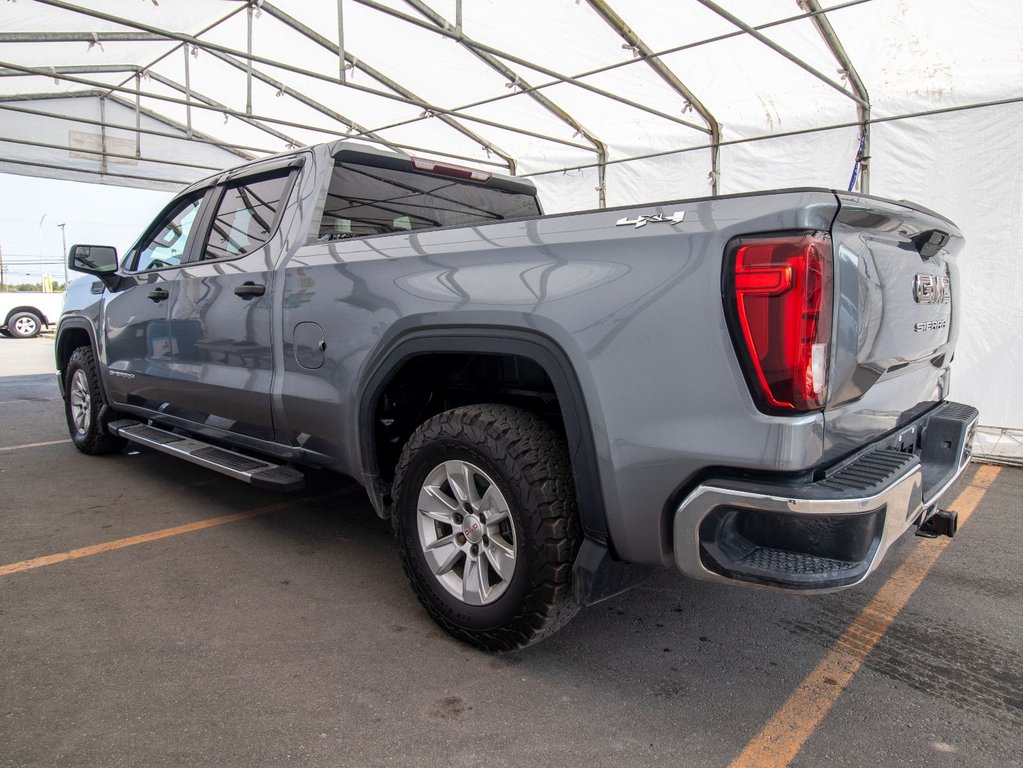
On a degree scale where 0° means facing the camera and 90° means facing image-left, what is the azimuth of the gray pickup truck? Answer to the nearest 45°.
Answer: approximately 135°

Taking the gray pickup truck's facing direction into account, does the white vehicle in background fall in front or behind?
in front
